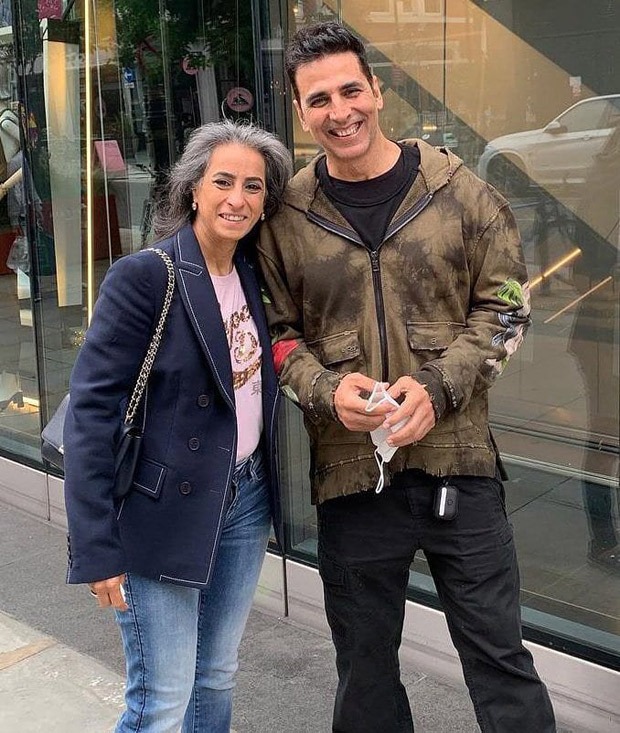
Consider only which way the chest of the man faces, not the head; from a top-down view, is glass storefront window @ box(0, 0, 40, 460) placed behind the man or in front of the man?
behind

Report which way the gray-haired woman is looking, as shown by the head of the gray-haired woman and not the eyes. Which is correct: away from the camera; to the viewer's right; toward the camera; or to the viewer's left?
toward the camera

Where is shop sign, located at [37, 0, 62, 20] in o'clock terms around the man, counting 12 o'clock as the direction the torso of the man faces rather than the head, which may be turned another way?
The shop sign is roughly at 5 o'clock from the man.

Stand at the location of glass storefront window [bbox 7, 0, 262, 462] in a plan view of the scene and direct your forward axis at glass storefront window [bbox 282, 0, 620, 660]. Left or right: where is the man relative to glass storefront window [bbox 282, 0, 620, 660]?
right

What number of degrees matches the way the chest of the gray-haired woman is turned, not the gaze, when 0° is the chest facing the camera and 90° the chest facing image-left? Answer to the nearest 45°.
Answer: approximately 315°

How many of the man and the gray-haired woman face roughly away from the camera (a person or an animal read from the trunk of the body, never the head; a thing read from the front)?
0

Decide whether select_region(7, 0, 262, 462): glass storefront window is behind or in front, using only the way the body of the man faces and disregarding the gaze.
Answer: behind

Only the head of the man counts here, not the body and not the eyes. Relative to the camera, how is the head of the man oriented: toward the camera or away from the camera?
toward the camera

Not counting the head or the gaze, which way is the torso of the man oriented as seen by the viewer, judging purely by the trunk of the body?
toward the camera

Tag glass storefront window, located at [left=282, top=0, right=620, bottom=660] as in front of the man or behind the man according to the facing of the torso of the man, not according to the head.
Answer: behind
